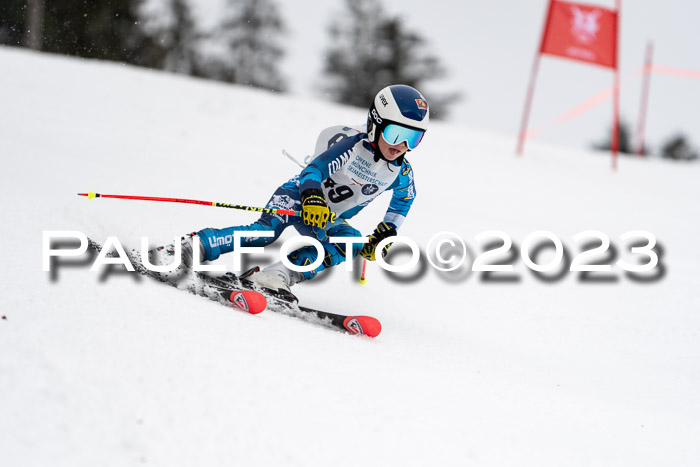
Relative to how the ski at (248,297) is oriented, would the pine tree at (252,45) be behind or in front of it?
behind

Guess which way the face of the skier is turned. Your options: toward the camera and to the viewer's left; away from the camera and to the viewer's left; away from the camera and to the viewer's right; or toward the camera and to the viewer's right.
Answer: toward the camera and to the viewer's right

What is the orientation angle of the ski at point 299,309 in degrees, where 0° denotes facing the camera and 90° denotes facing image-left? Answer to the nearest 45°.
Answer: approximately 315°

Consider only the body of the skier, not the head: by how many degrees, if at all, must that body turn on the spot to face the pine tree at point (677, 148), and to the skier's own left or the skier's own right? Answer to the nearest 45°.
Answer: approximately 90° to the skier's own left

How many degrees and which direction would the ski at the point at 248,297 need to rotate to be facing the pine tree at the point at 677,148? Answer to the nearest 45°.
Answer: approximately 90° to its left

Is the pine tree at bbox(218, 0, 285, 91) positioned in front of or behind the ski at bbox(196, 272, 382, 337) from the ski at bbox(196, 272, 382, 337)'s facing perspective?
behind

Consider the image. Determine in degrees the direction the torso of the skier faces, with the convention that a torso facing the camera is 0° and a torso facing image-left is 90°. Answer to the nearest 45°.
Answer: approximately 315°
